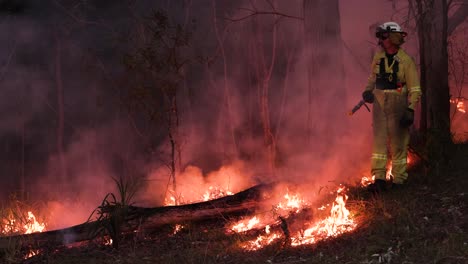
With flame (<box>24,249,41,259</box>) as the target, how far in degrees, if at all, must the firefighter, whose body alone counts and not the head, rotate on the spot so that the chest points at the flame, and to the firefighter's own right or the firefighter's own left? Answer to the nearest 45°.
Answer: approximately 45° to the firefighter's own right

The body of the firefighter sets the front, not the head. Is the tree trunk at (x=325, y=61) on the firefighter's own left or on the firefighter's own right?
on the firefighter's own right

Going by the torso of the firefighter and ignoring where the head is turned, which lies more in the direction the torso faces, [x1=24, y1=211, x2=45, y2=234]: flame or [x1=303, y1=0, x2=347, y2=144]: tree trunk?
the flame

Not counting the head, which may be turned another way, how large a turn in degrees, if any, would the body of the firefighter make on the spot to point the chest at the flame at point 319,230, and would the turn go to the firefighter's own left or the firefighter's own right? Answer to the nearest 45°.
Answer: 0° — they already face it

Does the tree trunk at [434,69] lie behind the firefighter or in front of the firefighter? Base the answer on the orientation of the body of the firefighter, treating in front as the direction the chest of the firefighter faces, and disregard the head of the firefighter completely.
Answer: behind

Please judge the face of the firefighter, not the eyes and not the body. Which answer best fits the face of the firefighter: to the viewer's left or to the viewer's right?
to the viewer's left

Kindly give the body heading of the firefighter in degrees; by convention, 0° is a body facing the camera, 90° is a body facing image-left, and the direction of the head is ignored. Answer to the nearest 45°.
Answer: approximately 45°

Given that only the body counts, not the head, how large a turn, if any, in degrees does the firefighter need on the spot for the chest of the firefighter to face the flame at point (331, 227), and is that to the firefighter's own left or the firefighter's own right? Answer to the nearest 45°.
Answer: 0° — they already face it

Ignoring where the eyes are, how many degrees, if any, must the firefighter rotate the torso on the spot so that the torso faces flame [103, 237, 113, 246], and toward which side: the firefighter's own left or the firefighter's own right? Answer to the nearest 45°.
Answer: approximately 45° to the firefighter's own right
